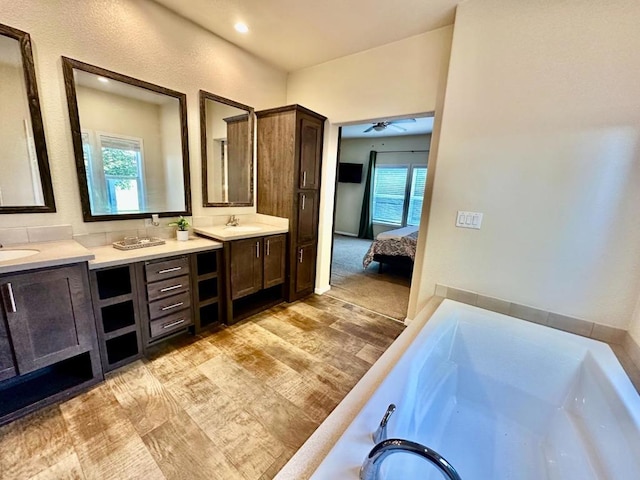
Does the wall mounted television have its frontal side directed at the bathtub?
yes

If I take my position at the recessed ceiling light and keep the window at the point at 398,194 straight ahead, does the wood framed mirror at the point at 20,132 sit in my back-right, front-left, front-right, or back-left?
back-left

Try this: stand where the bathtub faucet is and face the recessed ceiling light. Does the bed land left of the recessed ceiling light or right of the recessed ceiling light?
right

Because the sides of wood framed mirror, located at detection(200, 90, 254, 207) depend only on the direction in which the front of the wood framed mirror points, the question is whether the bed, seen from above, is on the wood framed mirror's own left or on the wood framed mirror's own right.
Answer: on the wood framed mirror's own left

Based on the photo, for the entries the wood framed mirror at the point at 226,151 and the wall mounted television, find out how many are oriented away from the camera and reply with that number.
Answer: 0

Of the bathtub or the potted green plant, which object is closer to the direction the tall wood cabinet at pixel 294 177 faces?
the bathtub

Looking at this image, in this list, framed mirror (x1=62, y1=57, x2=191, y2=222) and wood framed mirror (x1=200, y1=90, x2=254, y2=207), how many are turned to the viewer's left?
0

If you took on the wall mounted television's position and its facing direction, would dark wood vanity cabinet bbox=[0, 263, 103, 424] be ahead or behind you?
ahead
